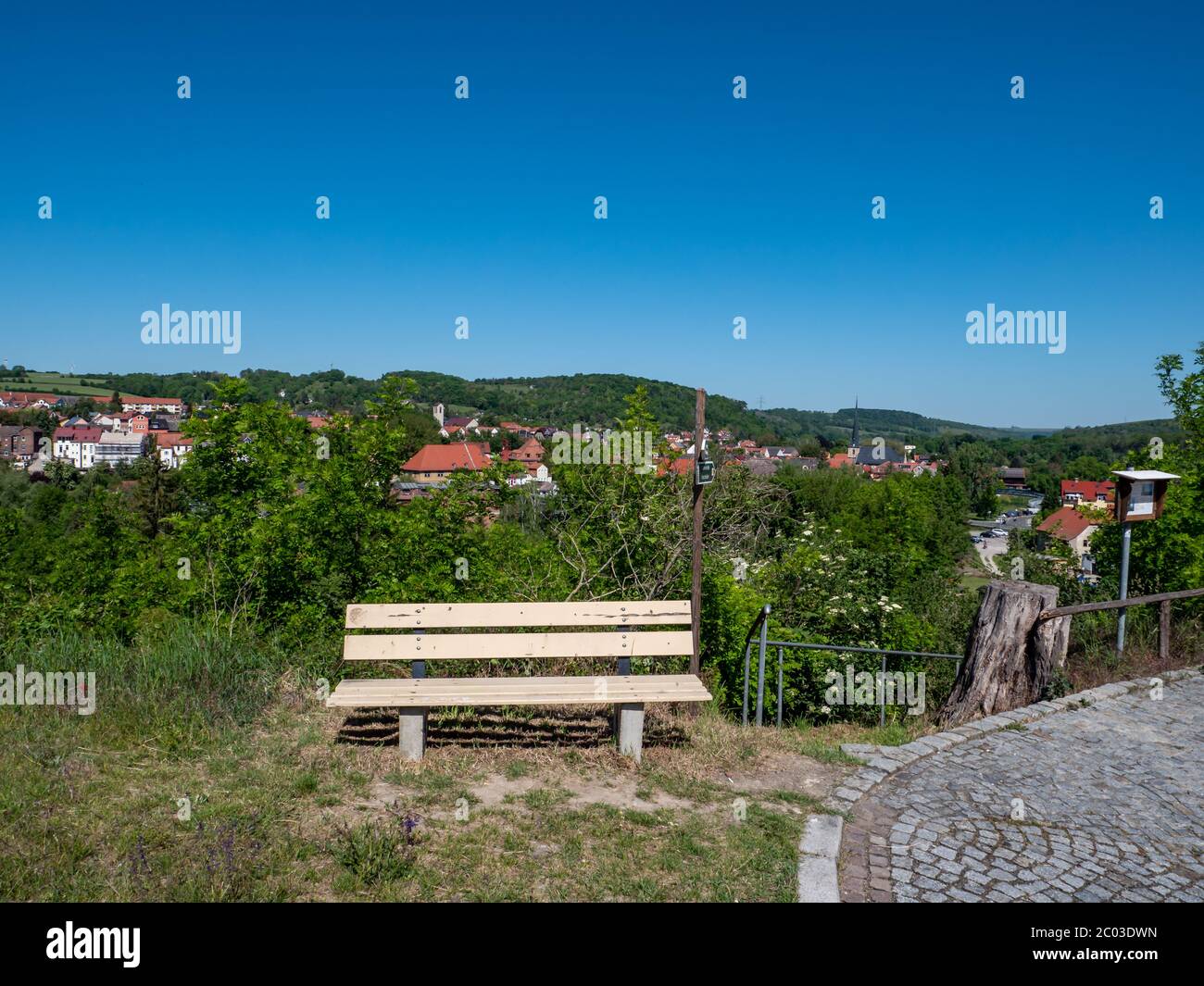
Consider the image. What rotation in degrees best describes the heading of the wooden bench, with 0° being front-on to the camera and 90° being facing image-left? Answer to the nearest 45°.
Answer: approximately 0°

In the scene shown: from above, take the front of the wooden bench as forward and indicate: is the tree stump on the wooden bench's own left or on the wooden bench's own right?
on the wooden bench's own left

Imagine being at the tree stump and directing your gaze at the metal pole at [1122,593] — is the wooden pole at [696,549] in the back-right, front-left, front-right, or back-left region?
back-left

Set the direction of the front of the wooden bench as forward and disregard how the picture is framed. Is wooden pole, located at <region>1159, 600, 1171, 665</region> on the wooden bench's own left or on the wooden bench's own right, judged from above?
on the wooden bench's own left

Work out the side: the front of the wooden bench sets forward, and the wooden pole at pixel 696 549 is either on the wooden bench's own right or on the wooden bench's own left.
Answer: on the wooden bench's own left
